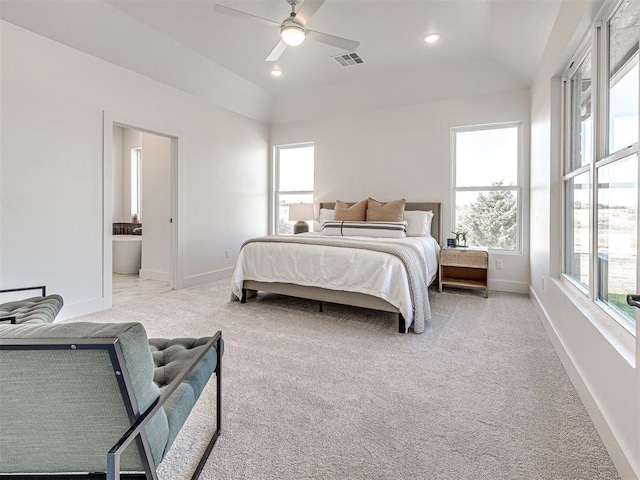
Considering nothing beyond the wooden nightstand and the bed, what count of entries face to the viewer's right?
0

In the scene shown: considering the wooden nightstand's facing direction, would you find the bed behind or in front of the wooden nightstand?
in front

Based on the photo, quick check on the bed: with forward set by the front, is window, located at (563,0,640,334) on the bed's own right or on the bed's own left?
on the bed's own left

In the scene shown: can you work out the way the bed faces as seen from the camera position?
facing the viewer and to the left of the viewer

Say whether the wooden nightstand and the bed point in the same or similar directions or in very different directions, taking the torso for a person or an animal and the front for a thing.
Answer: same or similar directions

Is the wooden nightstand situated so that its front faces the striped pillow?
no

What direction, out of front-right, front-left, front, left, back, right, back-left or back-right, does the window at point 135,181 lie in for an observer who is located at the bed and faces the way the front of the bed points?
right

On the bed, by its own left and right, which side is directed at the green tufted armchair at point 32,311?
front

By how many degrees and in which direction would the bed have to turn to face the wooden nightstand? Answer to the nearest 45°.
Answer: approximately 180°

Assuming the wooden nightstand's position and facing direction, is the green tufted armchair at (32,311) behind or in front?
in front

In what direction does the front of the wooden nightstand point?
toward the camera

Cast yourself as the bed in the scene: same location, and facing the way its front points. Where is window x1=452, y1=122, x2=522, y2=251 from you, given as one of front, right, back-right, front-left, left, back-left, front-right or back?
back

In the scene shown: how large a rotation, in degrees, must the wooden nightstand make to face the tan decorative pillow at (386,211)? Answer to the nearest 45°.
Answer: approximately 90° to its right

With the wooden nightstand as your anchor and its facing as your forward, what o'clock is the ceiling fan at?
The ceiling fan is roughly at 1 o'clock from the wooden nightstand.
